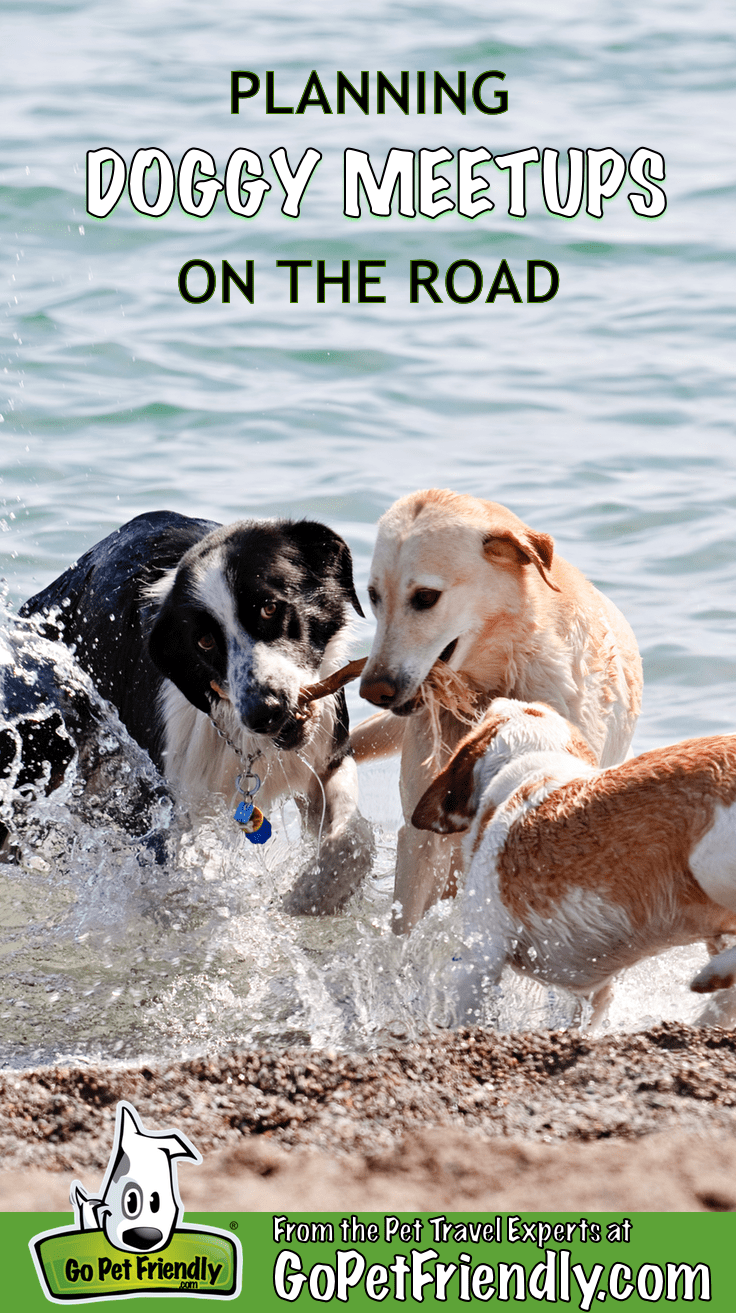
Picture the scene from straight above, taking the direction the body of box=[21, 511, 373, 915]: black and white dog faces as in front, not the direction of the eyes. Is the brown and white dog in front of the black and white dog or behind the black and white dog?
in front

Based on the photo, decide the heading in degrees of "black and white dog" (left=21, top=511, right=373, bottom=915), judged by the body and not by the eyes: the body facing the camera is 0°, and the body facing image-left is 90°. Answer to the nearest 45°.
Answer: approximately 315°
